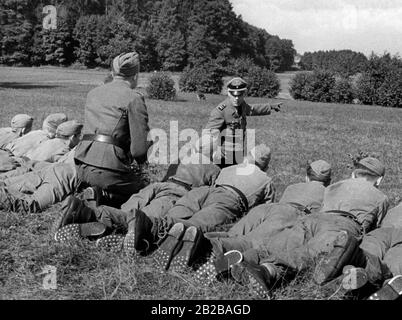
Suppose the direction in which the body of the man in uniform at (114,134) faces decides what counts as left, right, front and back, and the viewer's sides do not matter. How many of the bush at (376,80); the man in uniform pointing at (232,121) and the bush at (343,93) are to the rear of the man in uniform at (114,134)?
0

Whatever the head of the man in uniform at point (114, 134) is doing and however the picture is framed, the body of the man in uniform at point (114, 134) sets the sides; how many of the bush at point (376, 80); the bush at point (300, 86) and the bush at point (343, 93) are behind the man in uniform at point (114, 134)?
0

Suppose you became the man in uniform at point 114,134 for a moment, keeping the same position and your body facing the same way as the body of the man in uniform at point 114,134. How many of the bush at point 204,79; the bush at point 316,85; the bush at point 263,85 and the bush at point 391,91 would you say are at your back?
0

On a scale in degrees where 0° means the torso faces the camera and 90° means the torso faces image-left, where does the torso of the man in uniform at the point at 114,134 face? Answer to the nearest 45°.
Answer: approximately 225°

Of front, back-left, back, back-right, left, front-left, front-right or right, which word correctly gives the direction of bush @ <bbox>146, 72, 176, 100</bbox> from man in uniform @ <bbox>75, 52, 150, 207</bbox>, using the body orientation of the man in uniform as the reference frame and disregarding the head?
front-left

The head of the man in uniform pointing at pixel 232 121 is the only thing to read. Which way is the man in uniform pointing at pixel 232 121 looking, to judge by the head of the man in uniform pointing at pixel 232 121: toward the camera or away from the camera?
toward the camera

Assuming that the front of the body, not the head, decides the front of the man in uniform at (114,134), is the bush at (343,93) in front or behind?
in front

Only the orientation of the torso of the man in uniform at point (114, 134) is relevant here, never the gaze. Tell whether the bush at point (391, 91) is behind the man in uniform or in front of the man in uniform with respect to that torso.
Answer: in front

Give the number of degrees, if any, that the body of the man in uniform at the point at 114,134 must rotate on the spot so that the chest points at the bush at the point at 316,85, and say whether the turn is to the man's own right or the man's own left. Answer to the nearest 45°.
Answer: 0° — they already face it

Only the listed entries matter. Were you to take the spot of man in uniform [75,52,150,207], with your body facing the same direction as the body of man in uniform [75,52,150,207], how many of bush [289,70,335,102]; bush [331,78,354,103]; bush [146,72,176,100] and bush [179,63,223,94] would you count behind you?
0

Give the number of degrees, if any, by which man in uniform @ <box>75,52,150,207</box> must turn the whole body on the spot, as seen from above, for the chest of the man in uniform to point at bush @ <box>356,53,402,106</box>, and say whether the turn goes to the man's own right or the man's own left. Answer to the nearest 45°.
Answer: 0° — they already face it

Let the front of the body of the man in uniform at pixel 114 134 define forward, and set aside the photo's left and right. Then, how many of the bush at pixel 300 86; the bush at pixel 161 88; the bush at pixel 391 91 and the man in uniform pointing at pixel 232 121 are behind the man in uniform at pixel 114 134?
0

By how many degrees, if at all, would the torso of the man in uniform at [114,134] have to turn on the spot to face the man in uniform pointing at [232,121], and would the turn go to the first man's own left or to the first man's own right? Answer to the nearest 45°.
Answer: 0° — they already face them

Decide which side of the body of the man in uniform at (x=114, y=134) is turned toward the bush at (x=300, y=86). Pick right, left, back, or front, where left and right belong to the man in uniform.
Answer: front
